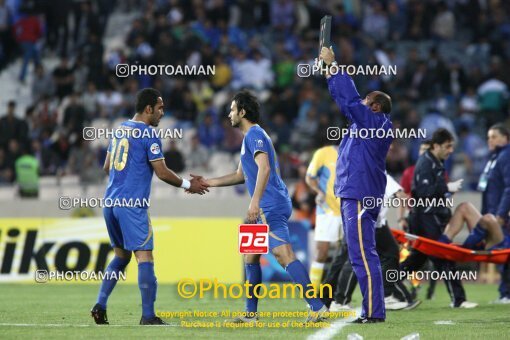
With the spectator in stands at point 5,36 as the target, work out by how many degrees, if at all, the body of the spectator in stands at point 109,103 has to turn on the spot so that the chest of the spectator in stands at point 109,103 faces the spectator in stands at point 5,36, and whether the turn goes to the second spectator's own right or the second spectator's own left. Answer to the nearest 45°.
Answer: approximately 135° to the second spectator's own right

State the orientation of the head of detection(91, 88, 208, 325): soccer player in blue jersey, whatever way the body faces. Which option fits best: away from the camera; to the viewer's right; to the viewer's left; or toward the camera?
to the viewer's right

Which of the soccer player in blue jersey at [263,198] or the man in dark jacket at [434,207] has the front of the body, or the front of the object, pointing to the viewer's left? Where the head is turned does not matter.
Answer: the soccer player in blue jersey

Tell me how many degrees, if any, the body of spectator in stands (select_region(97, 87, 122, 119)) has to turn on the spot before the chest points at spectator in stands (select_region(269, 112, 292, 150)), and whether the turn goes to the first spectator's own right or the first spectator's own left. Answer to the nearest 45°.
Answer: approximately 90° to the first spectator's own left

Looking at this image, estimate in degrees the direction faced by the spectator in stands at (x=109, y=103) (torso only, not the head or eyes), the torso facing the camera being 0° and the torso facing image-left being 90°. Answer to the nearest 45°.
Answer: approximately 0°

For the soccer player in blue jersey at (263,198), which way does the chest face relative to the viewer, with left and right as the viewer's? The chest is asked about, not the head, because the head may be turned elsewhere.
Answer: facing to the left of the viewer

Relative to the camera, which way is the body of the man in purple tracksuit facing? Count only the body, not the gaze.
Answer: to the viewer's left

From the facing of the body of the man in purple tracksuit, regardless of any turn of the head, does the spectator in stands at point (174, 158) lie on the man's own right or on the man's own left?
on the man's own right
